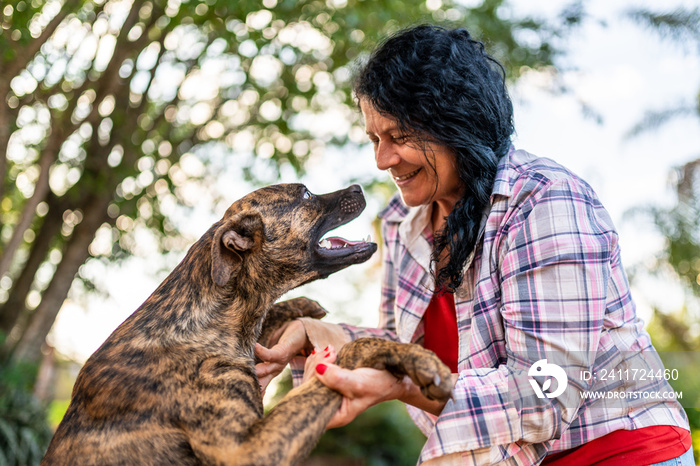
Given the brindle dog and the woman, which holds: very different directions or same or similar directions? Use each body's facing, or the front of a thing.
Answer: very different directions

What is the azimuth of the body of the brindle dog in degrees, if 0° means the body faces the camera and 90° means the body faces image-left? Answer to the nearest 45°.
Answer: approximately 270°

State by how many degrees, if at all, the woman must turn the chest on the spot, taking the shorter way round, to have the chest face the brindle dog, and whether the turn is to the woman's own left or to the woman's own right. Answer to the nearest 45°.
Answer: approximately 45° to the woman's own right

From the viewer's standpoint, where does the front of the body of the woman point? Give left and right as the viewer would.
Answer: facing the viewer and to the left of the viewer

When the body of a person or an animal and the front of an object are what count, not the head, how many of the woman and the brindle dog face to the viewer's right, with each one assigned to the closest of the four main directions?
1

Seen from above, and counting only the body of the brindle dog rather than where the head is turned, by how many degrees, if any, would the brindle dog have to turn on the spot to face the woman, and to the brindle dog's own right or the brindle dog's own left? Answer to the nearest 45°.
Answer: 0° — it already faces them
